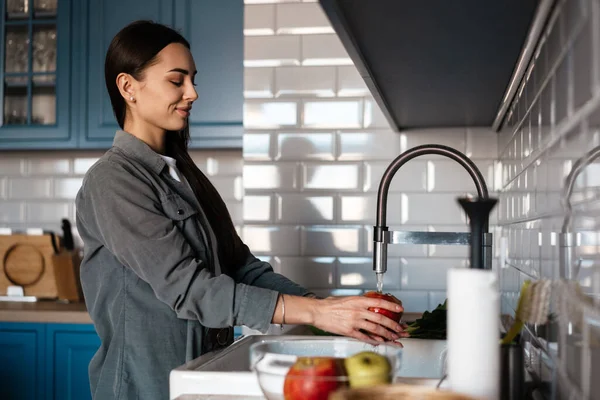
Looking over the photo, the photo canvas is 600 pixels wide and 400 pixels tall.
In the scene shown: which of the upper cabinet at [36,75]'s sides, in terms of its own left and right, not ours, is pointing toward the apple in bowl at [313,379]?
front

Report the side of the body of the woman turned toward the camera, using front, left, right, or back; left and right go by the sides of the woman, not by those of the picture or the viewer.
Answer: right

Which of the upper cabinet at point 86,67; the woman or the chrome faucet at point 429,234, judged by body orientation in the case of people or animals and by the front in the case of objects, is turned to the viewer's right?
the woman

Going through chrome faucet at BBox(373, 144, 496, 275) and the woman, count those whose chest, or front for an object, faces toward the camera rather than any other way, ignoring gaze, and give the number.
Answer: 0

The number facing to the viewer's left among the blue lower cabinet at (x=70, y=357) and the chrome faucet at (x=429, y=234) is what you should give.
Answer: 1

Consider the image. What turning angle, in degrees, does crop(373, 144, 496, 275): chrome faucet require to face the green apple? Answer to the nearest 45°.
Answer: approximately 90° to its left

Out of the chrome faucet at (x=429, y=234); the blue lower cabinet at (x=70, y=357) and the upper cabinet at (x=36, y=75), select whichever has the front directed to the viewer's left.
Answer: the chrome faucet

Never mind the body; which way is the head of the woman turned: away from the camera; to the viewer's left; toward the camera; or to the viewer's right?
to the viewer's right
